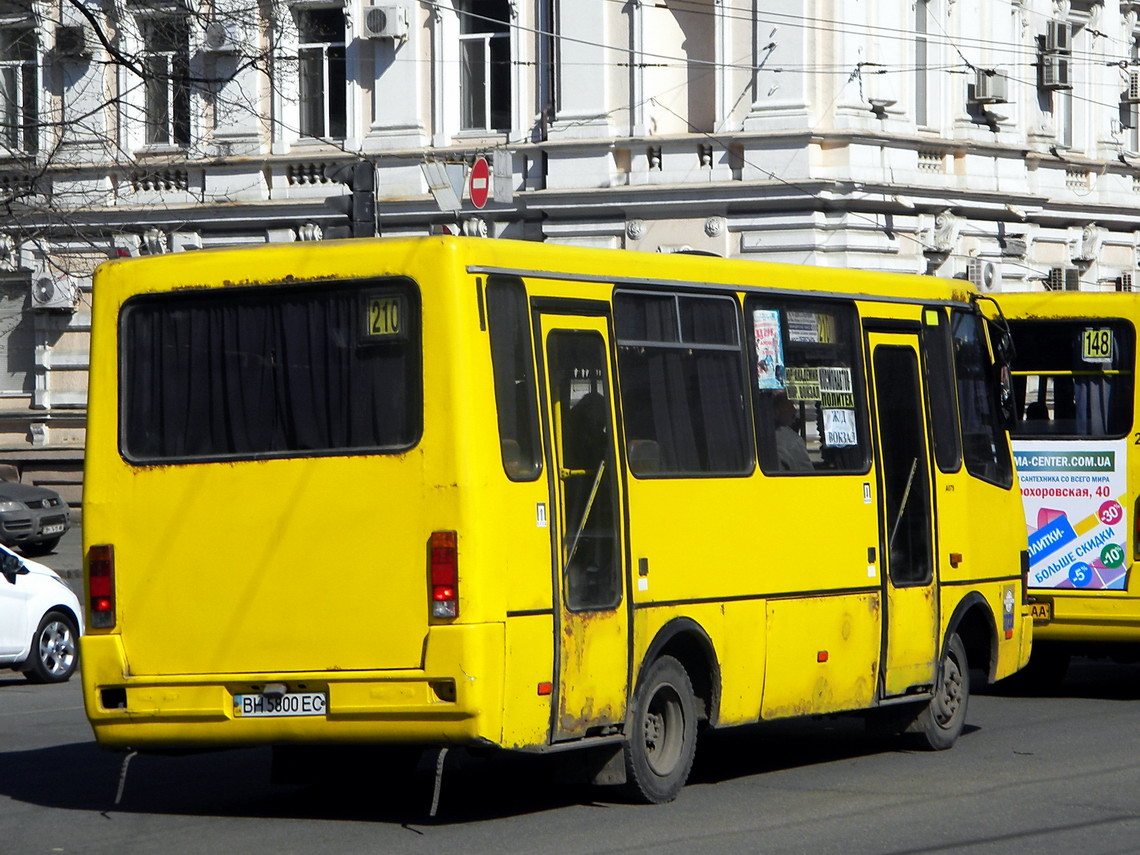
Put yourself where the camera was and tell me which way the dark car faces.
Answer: facing the viewer and to the right of the viewer

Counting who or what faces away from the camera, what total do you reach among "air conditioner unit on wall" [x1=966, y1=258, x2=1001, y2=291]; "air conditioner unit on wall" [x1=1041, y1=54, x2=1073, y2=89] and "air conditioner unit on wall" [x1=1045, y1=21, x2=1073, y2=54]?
0

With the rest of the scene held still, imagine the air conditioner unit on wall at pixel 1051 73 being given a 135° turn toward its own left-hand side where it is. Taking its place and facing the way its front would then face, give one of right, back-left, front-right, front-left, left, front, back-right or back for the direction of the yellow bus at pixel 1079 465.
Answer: back

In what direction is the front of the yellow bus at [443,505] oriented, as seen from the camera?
facing away from the viewer and to the right of the viewer

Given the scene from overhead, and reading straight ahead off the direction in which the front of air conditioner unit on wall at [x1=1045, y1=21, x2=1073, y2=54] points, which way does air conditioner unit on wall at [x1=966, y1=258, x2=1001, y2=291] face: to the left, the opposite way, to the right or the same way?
the same way

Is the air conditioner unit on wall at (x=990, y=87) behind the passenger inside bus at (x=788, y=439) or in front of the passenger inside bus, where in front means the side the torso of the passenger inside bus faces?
in front

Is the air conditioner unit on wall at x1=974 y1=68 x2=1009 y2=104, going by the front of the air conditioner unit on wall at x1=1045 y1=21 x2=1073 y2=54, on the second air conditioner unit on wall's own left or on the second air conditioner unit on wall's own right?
on the second air conditioner unit on wall's own right

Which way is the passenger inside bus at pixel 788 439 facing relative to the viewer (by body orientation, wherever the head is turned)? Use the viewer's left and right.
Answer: facing away from the viewer and to the right of the viewer

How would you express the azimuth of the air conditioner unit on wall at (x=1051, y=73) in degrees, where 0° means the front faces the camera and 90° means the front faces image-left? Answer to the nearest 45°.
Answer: approximately 315°

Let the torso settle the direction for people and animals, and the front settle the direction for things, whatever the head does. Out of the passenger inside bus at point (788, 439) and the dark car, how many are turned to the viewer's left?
0

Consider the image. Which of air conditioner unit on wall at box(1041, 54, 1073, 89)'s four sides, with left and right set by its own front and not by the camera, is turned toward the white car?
right

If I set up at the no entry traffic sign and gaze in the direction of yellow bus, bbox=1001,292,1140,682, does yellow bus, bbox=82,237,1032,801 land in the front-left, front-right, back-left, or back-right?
front-right

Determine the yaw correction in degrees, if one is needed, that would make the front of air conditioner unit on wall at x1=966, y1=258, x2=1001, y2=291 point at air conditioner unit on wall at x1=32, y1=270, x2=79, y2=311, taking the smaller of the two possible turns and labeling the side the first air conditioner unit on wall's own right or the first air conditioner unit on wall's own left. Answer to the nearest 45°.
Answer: approximately 135° to the first air conditioner unit on wall's own right

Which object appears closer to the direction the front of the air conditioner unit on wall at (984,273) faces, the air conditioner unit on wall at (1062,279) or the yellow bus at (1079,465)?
the yellow bus

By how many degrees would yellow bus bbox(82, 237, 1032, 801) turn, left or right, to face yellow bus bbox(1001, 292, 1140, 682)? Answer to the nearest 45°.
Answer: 0° — it already faces it
